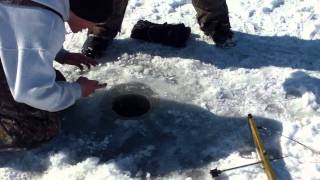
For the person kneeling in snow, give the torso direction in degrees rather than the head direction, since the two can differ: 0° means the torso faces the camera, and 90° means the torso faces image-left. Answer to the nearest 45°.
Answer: approximately 270°

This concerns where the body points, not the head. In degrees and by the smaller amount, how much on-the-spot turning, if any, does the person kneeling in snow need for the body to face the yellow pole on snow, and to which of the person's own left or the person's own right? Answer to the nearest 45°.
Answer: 0° — they already face it
